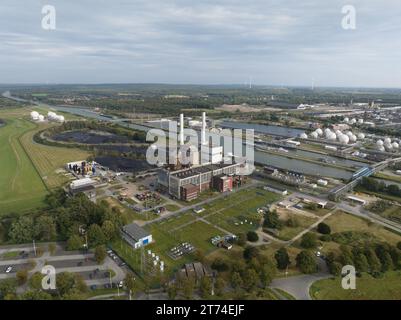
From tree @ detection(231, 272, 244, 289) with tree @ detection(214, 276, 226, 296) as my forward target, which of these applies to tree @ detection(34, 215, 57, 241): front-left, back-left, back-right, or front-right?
front-right

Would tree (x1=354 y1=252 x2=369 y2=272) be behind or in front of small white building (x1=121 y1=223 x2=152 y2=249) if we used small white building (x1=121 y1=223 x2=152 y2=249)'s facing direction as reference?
in front

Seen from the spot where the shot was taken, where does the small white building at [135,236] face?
facing the viewer and to the right of the viewer

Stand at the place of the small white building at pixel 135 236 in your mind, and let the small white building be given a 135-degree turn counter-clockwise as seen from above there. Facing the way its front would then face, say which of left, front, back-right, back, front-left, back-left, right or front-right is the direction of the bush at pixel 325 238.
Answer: right

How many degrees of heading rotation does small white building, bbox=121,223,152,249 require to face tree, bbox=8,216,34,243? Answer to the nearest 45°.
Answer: approximately 135° to its right

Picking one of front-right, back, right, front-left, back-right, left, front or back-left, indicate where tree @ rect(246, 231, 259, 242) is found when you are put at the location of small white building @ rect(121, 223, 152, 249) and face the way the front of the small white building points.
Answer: front-left

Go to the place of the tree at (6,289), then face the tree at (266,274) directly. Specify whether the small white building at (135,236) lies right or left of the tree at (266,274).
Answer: left

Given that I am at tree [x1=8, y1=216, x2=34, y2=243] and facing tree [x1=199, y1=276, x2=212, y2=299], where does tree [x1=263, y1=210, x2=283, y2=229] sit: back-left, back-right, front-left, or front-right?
front-left

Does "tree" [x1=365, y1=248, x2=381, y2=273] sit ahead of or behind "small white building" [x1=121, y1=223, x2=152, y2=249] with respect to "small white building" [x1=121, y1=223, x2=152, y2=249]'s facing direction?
ahead
